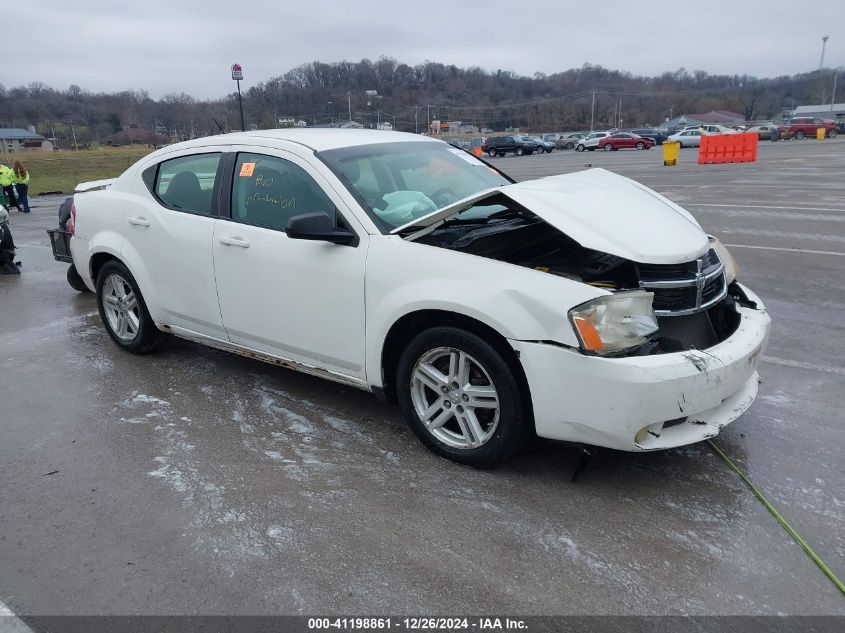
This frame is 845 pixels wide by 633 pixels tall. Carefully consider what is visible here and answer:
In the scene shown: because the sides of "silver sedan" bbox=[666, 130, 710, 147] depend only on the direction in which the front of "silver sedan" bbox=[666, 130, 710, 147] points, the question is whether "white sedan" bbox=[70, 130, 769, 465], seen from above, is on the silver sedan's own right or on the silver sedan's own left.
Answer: on the silver sedan's own left

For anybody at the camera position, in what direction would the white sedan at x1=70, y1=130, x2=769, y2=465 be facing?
facing the viewer and to the right of the viewer

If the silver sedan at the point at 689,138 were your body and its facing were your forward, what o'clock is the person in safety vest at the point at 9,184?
The person in safety vest is roughly at 10 o'clock from the silver sedan.

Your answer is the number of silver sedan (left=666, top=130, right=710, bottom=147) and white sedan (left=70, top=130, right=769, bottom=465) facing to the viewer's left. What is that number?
1

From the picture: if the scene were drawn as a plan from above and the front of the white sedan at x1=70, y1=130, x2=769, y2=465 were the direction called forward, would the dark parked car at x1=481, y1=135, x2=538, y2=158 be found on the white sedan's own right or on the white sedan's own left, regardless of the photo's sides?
on the white sedan's own left

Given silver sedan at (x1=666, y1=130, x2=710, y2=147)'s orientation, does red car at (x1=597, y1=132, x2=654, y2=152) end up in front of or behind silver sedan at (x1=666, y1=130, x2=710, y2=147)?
in front

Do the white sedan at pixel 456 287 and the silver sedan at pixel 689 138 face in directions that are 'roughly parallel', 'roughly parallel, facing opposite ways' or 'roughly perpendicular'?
roughly parallel, facing opposite ways

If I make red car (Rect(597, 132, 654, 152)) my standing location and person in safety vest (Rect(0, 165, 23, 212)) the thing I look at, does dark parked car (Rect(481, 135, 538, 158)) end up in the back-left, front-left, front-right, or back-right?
front-right

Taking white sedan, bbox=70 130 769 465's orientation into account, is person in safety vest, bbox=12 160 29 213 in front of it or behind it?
behind

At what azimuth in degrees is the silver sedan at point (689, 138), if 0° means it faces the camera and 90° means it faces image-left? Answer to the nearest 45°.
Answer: approximately 90°

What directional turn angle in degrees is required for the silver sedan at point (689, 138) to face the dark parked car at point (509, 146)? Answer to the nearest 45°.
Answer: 0° — it already faces it

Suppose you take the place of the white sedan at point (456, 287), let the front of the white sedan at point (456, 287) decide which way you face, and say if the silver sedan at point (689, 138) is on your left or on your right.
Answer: on your left

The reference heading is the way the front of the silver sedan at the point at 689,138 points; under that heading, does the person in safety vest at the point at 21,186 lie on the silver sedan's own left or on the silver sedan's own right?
on the silver sedan's own left
